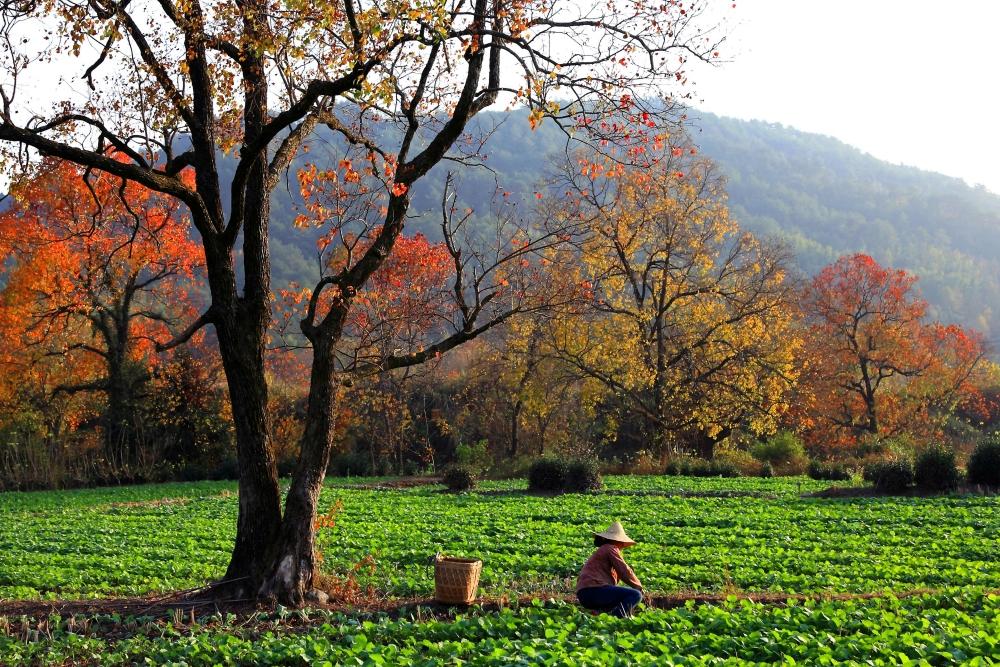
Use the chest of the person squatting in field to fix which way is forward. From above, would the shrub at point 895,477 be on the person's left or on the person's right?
on the person's left

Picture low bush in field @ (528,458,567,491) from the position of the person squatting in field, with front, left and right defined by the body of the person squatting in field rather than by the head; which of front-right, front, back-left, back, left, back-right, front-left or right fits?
left

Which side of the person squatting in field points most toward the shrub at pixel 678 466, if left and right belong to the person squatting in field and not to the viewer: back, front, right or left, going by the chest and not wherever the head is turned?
left

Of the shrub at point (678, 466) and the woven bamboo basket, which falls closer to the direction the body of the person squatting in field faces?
the shrub

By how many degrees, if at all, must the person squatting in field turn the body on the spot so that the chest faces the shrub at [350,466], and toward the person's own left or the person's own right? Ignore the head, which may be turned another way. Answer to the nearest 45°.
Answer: approximately 90° to the person's own left

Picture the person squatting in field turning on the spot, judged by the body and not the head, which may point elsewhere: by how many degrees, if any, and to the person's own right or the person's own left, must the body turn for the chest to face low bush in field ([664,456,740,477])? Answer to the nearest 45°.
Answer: approximately 90° to the person's own left

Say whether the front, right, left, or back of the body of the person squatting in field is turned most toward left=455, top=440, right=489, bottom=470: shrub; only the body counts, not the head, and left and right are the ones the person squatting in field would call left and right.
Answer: left

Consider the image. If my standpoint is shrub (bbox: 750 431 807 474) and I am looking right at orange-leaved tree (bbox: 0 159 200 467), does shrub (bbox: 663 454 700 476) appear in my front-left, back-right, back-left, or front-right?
front-left

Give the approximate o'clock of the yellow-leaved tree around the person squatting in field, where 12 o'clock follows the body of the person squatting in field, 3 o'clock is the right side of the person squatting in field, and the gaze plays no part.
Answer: The yellow-leaved tree is roughly at 9 o'clock from the person squatting in field.

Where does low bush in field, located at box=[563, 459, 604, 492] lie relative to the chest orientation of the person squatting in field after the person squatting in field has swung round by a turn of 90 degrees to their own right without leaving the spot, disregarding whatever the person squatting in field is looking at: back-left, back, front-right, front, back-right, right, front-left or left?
back

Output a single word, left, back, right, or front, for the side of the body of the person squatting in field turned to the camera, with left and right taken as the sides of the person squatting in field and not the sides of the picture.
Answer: right

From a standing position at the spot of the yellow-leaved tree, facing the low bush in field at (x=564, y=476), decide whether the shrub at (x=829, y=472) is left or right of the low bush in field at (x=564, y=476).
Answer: left

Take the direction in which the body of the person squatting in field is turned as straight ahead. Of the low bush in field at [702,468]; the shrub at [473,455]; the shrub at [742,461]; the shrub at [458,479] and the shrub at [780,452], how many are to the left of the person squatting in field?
5
